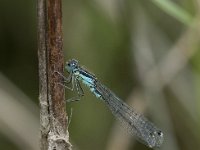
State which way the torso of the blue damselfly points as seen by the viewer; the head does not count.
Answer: to the viewer's left
